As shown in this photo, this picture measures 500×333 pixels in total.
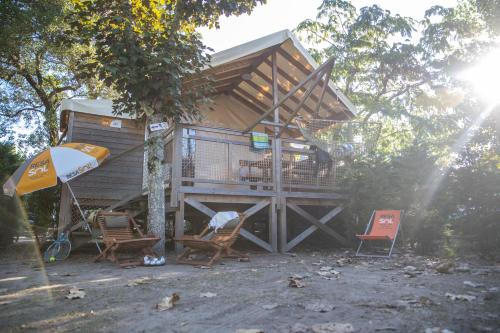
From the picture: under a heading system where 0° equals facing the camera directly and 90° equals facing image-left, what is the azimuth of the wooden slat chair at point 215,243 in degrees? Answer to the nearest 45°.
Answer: approximately 45°

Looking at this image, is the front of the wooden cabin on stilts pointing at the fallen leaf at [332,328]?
yes

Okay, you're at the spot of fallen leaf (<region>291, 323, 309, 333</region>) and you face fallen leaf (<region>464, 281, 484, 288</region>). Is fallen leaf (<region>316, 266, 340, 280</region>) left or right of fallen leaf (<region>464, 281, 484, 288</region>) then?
left

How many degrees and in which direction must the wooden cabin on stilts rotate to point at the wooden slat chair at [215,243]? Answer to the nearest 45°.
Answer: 0° — it already faces it

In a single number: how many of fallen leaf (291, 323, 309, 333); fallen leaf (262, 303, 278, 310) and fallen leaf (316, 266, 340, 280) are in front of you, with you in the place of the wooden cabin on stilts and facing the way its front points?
3

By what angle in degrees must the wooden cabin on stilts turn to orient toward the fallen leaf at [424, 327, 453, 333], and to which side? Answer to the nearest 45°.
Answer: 0° — it already faces it

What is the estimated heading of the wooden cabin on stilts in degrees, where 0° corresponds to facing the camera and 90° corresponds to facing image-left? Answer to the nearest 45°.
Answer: approximately 0°

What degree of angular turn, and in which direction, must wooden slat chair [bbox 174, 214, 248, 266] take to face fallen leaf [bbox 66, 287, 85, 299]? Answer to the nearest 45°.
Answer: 0° — it already faces it
